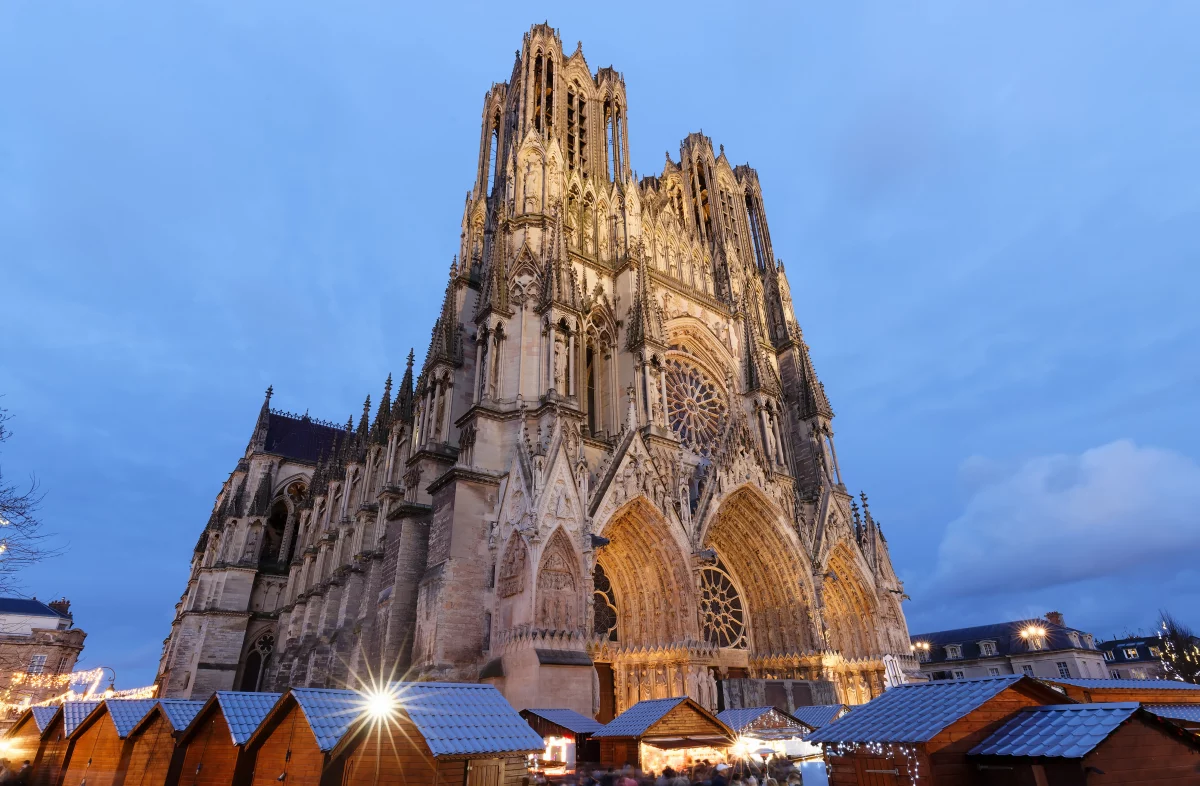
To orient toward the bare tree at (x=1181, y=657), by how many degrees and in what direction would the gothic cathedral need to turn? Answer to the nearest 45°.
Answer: approximately 90° to its left

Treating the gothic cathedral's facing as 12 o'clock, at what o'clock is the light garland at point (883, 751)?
The light garland is roughly at 1 o'clock from the gothic cathedral.

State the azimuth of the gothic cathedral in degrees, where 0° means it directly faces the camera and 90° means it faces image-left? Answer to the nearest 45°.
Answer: approximately 315°
